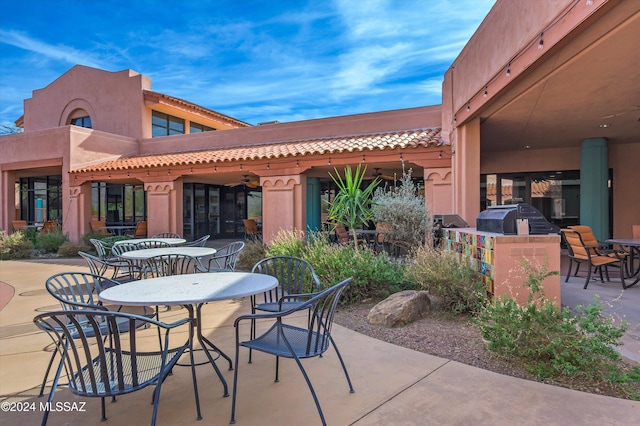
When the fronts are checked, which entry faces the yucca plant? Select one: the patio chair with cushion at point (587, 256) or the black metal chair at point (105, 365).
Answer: the black metal chair

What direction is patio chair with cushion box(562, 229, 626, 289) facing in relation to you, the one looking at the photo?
facing the viewer and to the right of the viewer

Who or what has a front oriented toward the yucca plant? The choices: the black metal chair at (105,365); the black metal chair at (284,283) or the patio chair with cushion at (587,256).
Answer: the black metal chair at (105,365)

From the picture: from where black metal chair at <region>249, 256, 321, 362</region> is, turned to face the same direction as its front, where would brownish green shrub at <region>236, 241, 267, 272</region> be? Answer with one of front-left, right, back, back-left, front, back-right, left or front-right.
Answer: back-right

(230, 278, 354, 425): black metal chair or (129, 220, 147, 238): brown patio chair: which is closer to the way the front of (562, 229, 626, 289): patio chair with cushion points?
the black metal chair

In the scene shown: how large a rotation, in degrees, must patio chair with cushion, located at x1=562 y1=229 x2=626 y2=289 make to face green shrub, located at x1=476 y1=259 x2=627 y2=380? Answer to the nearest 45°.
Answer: approximately 45° to its right

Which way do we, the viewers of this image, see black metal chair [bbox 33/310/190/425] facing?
facing away from the viewer and to the right of the viewer

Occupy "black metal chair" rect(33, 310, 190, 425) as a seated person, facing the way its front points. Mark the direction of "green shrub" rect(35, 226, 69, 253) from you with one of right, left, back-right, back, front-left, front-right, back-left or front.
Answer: front-left

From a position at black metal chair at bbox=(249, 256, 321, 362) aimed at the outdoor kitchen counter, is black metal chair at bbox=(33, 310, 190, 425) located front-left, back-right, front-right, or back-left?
back-right

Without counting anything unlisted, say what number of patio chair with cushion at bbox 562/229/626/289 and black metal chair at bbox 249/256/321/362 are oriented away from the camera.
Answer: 0

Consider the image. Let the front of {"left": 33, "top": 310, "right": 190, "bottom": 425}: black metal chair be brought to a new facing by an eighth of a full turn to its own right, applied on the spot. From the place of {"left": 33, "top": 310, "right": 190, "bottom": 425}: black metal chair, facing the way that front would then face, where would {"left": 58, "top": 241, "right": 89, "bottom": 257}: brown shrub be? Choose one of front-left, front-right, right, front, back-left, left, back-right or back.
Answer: left
